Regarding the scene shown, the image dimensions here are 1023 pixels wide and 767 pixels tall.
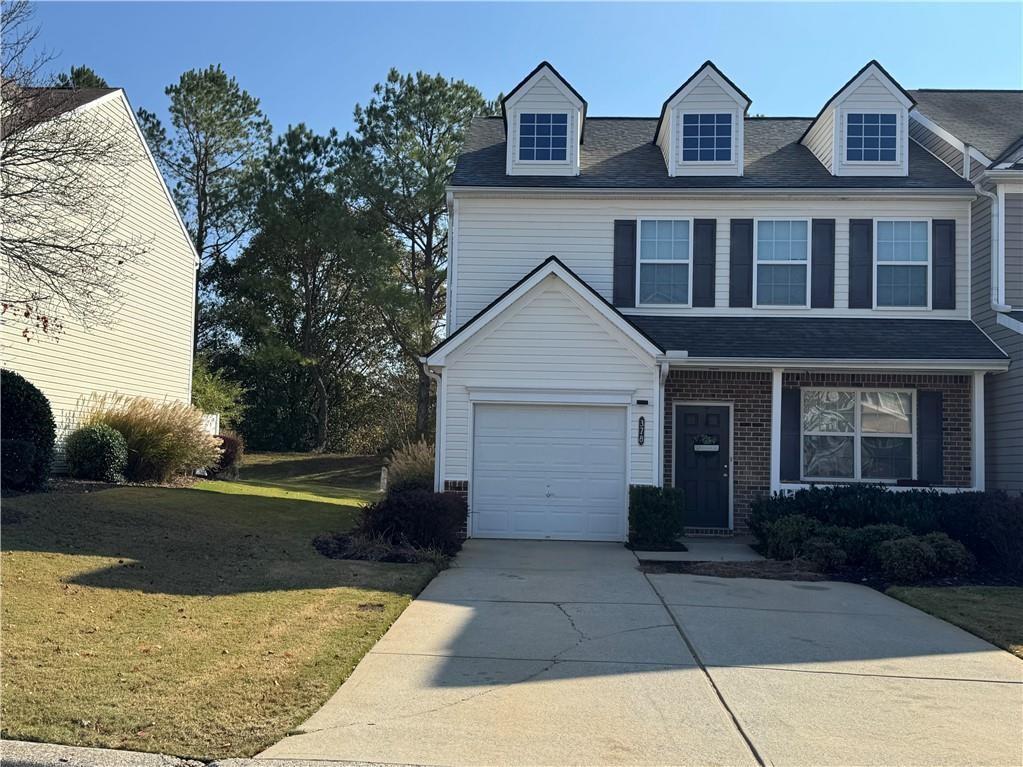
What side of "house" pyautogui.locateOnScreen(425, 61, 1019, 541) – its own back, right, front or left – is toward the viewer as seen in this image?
front

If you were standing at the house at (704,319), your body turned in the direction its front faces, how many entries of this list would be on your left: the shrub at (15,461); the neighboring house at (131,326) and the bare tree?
0

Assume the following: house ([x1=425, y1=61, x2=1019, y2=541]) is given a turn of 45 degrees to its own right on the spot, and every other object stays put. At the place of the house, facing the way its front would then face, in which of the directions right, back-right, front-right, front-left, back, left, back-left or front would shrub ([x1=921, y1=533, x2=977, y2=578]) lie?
left

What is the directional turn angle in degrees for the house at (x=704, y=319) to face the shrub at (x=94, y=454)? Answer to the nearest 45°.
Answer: approximately 90° to its right

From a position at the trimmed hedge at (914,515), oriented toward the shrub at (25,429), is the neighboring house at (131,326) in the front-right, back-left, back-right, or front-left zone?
front-right

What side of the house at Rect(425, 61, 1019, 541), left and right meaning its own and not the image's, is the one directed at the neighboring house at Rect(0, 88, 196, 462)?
right

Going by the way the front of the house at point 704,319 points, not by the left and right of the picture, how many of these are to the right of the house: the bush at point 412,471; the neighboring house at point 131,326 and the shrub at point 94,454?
3

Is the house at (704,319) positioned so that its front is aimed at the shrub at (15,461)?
no

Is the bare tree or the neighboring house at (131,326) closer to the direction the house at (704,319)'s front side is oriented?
the bare tree

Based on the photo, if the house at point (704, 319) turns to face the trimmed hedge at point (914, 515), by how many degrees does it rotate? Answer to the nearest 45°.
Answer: approximately 45° to its left

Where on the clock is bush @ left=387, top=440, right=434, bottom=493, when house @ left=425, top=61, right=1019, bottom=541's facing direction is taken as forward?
The bush is roughly at 3 o'clock from the house.

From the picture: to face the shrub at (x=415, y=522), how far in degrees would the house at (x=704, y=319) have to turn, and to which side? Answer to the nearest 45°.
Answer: approximately 45° to its right

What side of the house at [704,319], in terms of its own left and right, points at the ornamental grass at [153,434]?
right

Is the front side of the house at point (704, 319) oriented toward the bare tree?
no
